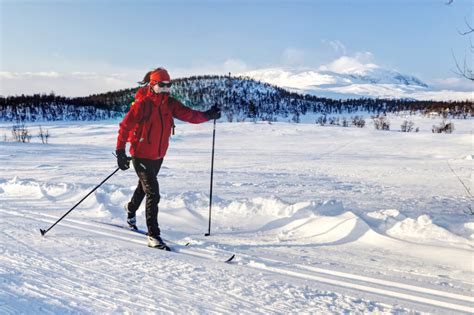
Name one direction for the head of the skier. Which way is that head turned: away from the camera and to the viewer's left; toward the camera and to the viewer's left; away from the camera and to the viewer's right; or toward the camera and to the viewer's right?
toward the camera and to the viewer's right
